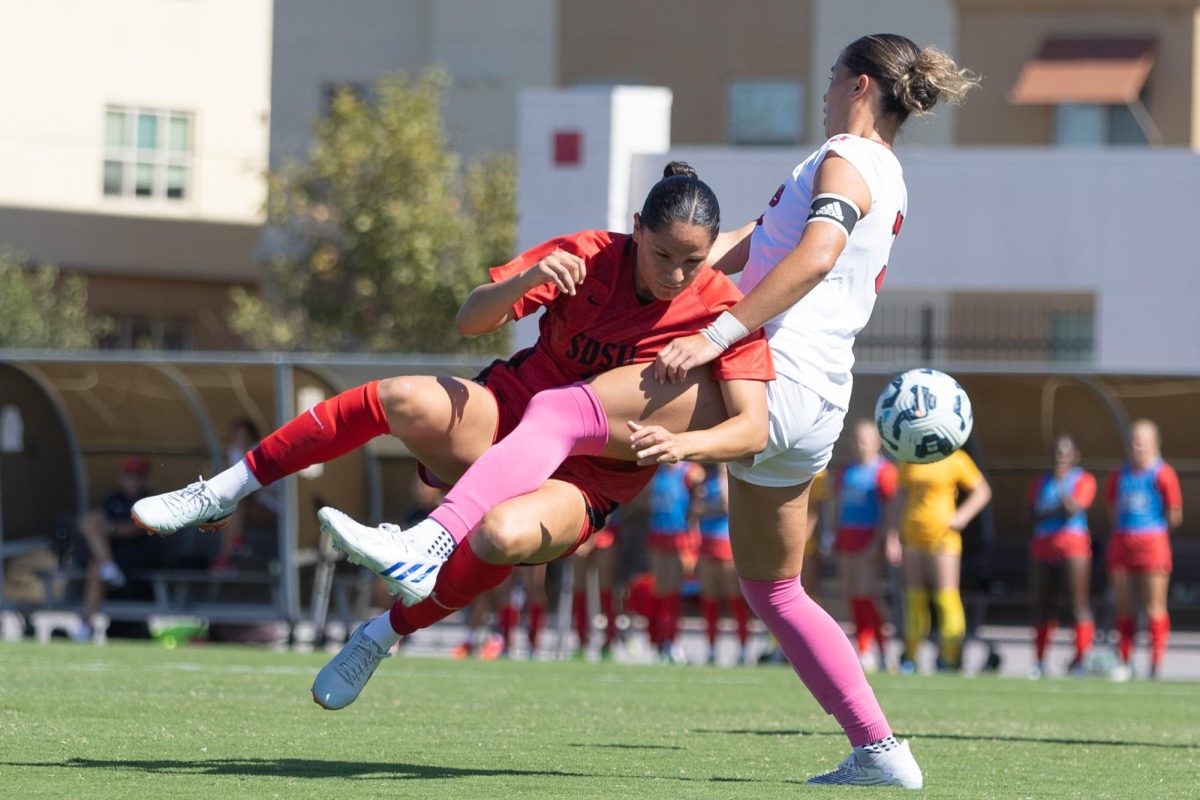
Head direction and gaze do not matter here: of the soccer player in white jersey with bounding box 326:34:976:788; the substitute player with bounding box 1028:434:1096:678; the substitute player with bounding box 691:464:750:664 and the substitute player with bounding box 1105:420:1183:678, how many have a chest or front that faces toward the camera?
3

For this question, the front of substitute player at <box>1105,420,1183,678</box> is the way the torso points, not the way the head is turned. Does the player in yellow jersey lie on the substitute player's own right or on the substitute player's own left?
on the substitute player's own right

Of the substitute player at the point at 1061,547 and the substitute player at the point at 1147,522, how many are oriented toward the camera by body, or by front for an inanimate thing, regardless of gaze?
2

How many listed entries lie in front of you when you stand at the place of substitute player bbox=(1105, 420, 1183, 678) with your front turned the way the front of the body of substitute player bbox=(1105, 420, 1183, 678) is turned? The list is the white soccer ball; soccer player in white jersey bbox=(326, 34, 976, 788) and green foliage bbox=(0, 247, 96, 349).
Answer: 2

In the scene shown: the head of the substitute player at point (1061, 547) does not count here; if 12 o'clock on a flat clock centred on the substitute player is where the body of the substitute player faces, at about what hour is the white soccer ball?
The white soccer ball is roughly at 12 o'clock from the substitute player.

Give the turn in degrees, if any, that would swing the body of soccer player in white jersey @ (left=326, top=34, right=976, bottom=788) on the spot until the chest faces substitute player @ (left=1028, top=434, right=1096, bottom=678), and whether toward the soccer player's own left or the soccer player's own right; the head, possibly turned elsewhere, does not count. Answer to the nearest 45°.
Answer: approximately 90° to the soccer player's own right

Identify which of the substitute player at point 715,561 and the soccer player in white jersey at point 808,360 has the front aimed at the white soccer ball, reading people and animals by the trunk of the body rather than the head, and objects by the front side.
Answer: the substitute player

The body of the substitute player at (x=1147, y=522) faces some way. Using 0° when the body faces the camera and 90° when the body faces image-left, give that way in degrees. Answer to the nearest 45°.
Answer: approximately 0°

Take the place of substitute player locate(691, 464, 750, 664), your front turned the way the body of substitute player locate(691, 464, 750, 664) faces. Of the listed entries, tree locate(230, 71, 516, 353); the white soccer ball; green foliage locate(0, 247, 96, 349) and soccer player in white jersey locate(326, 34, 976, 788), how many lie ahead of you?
2

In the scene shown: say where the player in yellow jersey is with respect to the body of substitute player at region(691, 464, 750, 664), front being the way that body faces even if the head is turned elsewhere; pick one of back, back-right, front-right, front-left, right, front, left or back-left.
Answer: front-left

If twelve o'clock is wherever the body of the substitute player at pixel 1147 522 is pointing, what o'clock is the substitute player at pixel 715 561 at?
the substitute player at pixel 715 561 is roughly at 3 o'clock from the substitute player at pixel 1147 522.

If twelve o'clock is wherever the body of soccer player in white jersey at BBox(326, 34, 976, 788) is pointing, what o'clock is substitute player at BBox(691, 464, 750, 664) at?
The substitute player is roughly at 3 o'clock from the soccer player in white jersey.

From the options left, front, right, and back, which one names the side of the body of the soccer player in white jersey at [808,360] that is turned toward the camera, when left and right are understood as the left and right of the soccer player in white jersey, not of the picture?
left

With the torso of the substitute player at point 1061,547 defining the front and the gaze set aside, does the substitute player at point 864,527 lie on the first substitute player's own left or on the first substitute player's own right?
on the first substitute player's own right

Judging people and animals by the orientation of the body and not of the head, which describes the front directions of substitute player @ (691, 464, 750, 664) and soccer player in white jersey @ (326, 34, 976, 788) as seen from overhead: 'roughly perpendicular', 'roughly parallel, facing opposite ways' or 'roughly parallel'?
roughly perpendicular
